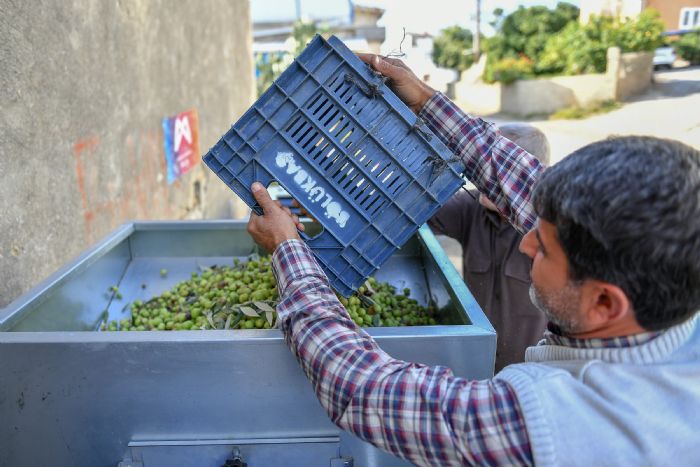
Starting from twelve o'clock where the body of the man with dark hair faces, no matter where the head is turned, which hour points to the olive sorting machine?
The olive sorting machine is roughly at 11 o'clock from the man with dark hair.

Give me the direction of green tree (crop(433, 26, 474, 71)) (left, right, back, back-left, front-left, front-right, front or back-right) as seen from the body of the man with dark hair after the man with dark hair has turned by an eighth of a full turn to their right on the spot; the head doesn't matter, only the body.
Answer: front

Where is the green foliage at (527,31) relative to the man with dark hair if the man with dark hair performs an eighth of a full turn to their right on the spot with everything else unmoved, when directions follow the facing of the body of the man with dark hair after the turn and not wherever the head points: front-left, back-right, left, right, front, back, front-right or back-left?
front

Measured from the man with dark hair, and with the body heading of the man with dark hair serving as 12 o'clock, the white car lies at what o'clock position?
The white car is roughly at 2 o'clock from the man with dark hair.

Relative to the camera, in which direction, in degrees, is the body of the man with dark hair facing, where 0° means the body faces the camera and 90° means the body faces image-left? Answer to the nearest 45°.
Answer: approximately 135°

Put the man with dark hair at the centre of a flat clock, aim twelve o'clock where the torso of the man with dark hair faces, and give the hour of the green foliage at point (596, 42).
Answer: The green foliage is roughly at 2 o'clock from the man with dark hair.

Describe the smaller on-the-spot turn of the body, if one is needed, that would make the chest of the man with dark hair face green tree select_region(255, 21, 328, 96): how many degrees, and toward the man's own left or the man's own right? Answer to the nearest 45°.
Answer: approximately 45° to the man's own right

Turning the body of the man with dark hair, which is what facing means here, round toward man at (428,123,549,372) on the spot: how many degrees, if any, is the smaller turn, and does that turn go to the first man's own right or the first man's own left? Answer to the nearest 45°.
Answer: approximately 45° to the first man's own right

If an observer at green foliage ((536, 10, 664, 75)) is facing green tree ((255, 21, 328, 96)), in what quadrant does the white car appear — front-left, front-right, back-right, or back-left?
back-right

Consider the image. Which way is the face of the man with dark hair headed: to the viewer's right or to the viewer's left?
to the viewer's left
